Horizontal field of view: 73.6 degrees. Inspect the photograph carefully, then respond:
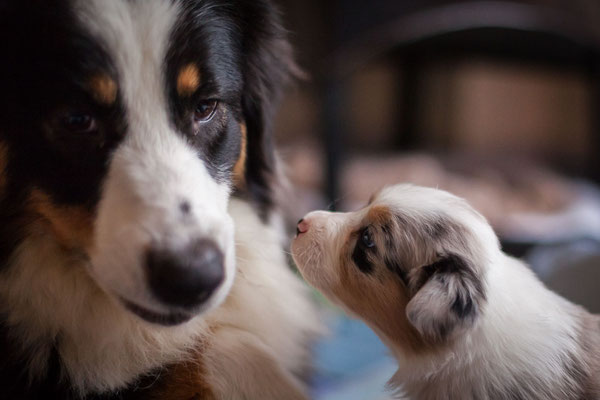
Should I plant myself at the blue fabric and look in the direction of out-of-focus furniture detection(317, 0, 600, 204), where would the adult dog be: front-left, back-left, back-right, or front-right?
back-left

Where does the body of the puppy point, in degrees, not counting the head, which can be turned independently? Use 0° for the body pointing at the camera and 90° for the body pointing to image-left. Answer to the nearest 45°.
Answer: approximately 90°

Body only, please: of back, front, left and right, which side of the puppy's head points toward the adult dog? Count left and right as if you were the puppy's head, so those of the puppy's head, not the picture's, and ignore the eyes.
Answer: front

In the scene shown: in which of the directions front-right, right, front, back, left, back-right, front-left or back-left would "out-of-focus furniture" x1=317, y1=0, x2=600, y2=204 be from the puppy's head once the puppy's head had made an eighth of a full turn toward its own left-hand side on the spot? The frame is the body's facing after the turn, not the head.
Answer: back-right
